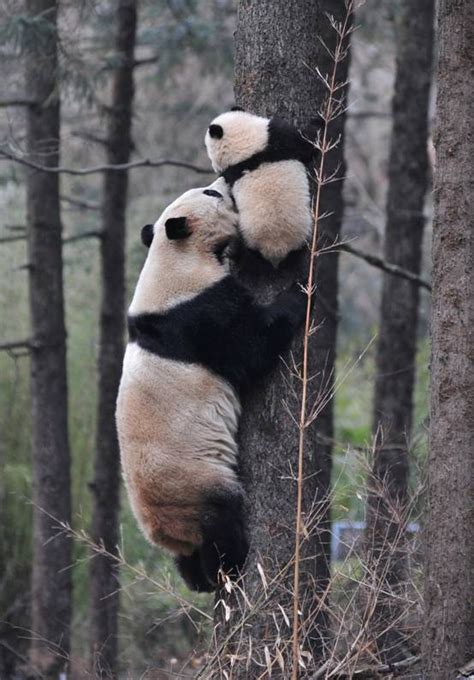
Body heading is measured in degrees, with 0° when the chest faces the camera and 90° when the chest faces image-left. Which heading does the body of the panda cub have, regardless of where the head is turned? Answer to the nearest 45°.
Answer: approximately 180°

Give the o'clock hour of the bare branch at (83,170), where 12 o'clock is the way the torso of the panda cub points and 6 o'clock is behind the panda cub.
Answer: The bare branch is roughly at 11 o'clock from the panda cub.

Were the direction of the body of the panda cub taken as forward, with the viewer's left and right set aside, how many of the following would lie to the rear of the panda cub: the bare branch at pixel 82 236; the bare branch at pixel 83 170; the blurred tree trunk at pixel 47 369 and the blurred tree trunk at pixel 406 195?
0

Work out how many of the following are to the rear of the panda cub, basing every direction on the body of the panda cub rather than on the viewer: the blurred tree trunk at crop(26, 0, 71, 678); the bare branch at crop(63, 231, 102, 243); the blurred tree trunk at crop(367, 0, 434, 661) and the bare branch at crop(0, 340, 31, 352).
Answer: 0

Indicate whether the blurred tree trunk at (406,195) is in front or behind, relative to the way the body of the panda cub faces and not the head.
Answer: in front

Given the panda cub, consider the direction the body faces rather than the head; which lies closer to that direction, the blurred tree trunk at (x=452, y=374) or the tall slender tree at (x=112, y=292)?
the tall slender tree

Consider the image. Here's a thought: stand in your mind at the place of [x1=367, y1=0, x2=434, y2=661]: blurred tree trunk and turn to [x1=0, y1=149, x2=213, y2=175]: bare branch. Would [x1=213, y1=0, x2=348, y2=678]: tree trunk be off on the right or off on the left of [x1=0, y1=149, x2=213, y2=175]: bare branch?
left

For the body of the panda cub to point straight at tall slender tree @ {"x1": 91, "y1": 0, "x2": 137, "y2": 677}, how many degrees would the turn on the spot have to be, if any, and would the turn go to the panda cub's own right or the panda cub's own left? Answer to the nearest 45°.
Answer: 0° — it already faces it

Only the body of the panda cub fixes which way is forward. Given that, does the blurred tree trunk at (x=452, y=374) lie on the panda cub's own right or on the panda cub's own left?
on the panda cub's own right

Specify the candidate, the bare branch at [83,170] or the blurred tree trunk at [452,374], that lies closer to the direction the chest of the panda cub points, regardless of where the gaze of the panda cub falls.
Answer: the bare branch
